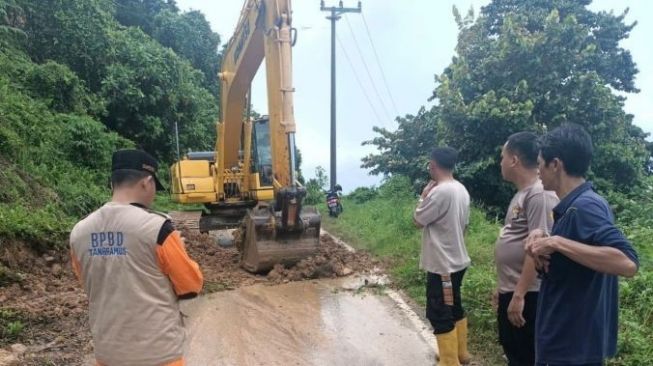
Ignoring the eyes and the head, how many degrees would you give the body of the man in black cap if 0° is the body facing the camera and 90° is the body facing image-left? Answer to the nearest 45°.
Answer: approximately 225°

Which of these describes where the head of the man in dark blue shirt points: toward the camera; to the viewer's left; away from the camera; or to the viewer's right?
to the viewer's left

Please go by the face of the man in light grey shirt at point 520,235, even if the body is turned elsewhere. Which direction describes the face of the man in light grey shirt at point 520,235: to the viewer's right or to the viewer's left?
to the viewer's left

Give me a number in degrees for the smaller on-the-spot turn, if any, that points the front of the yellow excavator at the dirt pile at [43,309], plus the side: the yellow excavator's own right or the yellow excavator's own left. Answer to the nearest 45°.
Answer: approximately 90° to the yellow excavator's own right

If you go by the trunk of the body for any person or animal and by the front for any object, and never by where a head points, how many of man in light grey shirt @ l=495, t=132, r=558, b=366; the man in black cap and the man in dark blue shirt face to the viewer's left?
2

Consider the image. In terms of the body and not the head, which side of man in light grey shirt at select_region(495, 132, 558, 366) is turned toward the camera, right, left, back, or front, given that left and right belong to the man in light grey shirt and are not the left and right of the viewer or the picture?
left

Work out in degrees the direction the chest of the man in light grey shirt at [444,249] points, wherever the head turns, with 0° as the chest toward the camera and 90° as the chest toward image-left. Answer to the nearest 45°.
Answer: approximately 135°

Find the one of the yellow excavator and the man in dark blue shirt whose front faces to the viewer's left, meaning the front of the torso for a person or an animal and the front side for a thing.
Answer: the man in dark blue shirt

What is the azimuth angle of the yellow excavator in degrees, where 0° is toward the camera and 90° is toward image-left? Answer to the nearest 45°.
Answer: approximately 315°

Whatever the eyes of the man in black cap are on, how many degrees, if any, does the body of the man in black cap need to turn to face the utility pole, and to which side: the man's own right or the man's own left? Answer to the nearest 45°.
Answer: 0° — they already face it

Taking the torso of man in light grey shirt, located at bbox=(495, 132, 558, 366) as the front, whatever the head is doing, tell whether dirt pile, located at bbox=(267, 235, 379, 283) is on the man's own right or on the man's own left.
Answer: on the man's own right
